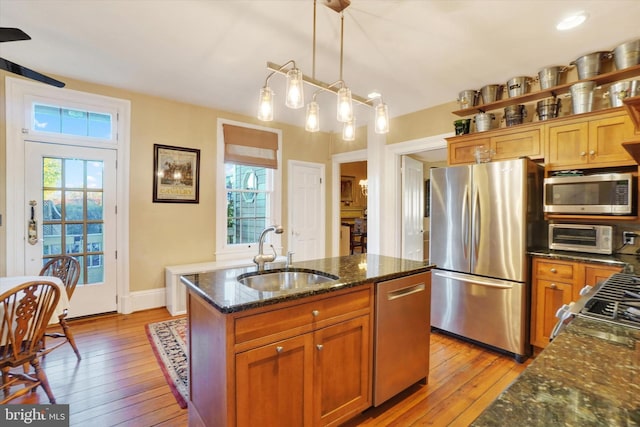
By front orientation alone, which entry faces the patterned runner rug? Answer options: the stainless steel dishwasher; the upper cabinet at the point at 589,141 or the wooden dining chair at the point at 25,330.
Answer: the upper cabinet

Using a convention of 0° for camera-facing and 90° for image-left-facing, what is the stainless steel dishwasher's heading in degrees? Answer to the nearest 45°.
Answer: approximately 315°

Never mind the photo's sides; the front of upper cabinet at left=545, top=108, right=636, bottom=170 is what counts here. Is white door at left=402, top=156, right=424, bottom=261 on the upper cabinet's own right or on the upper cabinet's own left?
on the upper cabinet's own right

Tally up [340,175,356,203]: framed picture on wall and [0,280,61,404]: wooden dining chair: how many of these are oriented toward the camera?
1

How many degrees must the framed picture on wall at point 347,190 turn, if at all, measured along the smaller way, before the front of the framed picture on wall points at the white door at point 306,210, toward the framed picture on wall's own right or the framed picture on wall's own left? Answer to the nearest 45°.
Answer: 0° — it already faces it
